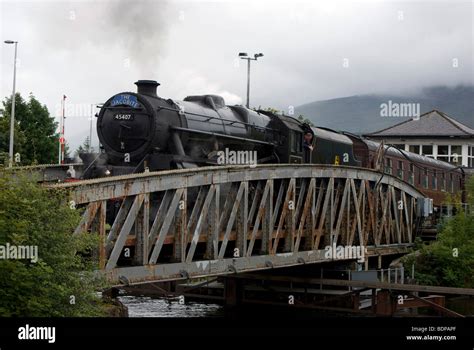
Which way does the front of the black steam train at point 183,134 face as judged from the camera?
facing the viewer and to the left of the viewer
